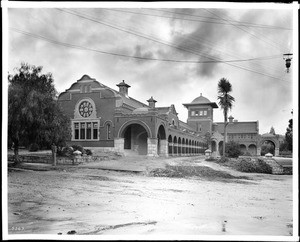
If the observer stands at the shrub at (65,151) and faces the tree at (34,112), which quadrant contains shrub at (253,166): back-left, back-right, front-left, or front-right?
back-left
